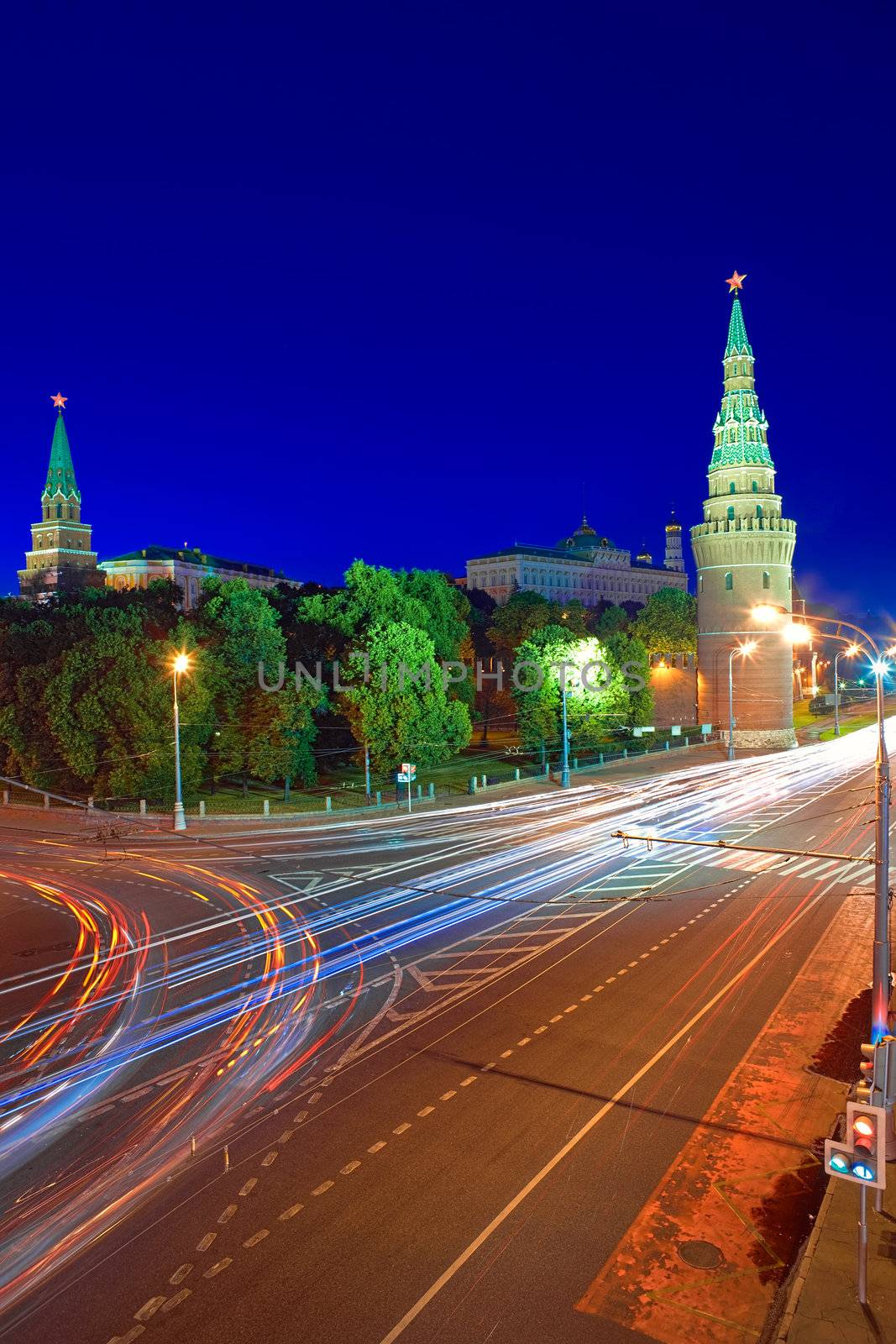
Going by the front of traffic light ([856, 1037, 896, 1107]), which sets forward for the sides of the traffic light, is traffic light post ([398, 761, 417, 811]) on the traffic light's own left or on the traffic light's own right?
on the traffic light's own right

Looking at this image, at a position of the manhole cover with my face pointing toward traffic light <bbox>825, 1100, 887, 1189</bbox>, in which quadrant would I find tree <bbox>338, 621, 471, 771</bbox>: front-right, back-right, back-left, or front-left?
back-left

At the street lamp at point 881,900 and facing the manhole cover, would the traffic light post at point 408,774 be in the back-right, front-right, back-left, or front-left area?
back-right
